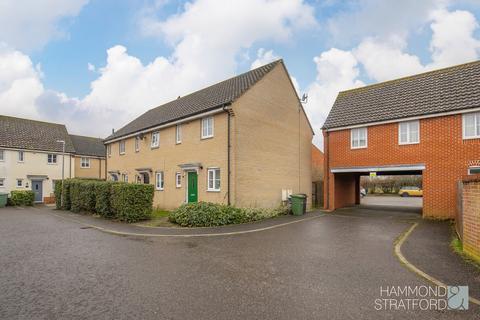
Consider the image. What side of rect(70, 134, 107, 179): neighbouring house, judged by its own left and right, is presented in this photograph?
front

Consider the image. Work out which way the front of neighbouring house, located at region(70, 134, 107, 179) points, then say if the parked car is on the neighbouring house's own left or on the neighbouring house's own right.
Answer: on the neighbouring house's own left

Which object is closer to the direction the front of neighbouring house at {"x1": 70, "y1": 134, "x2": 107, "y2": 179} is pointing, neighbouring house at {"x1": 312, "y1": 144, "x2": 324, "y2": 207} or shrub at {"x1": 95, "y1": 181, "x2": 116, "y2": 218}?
the shrub

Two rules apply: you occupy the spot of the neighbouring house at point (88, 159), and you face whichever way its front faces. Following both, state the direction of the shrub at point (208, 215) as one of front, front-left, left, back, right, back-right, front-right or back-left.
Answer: front

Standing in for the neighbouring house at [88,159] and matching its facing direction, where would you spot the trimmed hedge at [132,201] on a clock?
The trimmed hedge is roughly at 12 o'clock from the neighbouring house.

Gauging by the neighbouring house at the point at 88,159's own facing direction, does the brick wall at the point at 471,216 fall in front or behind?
in front

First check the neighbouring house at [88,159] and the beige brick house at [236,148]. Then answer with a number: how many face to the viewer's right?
0

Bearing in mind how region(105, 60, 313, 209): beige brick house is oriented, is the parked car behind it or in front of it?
behind

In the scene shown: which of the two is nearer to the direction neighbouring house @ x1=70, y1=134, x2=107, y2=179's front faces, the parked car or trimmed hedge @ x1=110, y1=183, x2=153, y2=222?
the trimmed hedge

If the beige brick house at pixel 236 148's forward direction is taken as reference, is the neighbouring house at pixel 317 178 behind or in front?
behind

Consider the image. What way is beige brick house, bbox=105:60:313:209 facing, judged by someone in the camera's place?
facing the viewer and to the left of the viewer
